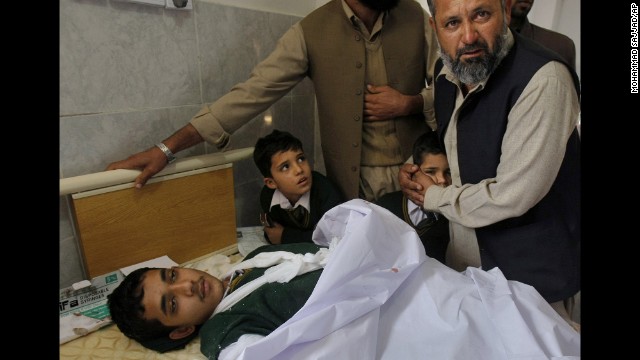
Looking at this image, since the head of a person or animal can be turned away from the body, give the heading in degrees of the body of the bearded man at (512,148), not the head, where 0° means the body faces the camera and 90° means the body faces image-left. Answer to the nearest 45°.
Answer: approximately 45°

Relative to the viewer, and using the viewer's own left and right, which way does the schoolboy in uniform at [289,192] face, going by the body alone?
facing the viewer and to the right of the viewer

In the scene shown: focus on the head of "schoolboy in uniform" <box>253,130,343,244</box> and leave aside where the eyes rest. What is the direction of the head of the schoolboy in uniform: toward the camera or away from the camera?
toward the camera

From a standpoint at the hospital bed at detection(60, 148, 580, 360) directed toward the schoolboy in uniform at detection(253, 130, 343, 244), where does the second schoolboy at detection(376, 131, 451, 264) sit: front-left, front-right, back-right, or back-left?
front-right

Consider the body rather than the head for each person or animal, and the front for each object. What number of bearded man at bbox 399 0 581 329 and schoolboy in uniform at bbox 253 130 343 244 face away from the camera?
0

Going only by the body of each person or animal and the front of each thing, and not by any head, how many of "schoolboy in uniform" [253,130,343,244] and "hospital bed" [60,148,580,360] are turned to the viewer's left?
0

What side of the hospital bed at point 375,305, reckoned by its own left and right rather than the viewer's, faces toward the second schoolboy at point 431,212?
left

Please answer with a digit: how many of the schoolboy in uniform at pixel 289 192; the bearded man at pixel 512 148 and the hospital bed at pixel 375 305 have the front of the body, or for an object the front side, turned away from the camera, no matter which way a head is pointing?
0
